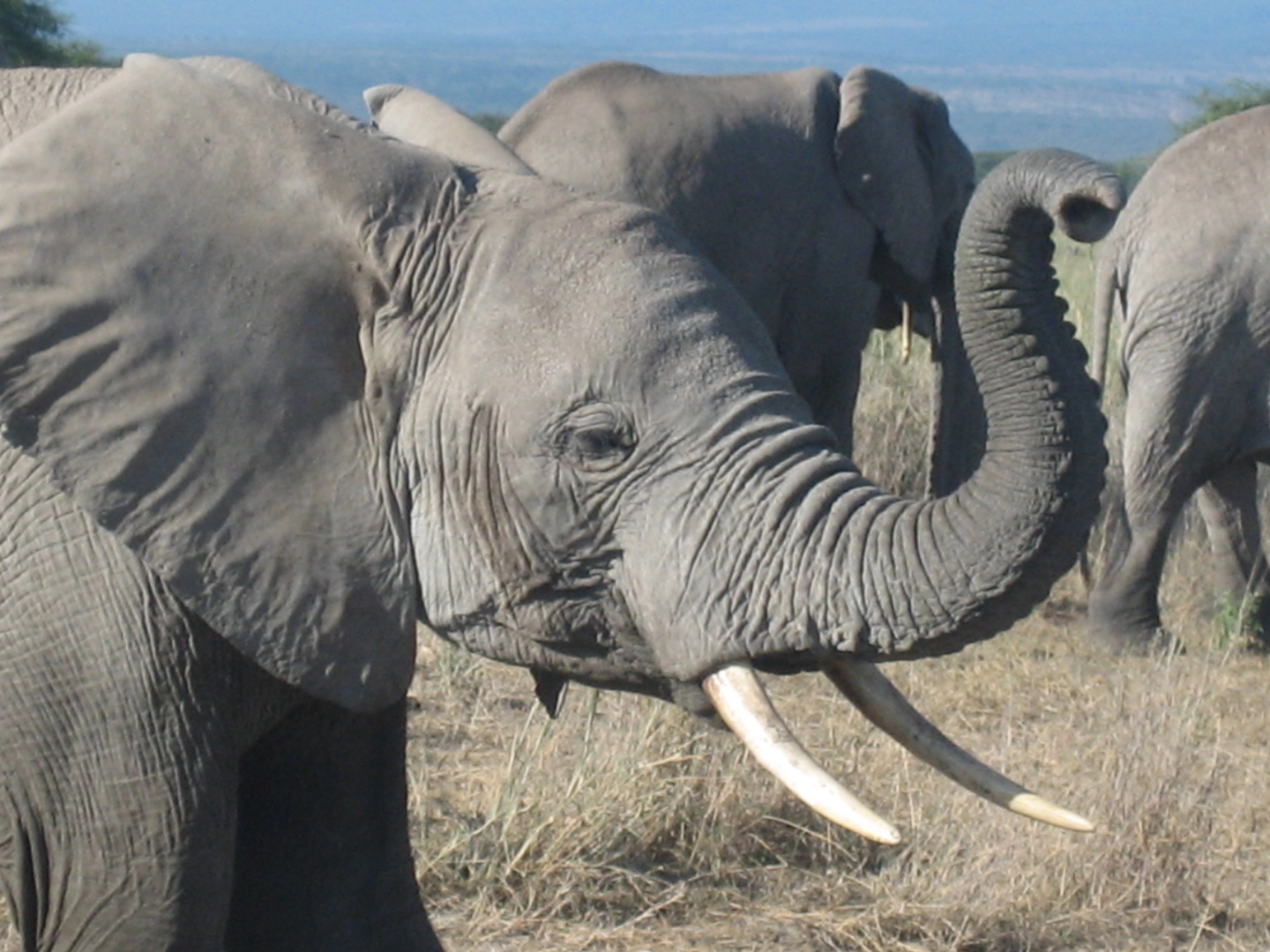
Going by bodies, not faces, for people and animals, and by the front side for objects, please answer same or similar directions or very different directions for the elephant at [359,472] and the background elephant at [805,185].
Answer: same or similar directions

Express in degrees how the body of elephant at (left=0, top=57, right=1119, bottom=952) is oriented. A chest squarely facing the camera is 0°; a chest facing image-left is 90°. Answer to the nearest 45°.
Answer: approximately 270°

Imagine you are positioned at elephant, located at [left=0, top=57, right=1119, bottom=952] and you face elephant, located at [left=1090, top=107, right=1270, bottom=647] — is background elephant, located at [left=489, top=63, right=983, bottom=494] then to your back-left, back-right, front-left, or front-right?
front-left

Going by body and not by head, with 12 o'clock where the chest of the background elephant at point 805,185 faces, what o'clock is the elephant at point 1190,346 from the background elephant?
The elephant is roughly at 1 o'clock from the background elephant.

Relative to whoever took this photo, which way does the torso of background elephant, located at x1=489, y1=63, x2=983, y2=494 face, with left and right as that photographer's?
facing to the right of the viewer

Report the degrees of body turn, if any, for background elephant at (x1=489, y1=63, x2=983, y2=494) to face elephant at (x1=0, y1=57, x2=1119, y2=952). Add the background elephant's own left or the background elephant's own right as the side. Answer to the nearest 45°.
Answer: approximately 90° to the background elephant's own right

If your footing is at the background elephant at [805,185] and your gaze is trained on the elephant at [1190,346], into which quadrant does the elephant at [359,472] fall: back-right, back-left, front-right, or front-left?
front-right
